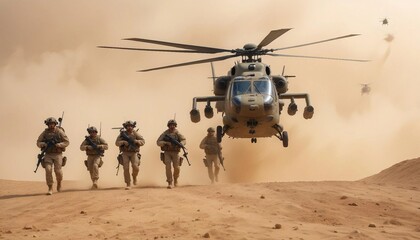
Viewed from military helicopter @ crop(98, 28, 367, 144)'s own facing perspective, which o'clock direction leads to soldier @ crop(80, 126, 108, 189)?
The soldier is roughly at 1 o'clock from the military helicopter.

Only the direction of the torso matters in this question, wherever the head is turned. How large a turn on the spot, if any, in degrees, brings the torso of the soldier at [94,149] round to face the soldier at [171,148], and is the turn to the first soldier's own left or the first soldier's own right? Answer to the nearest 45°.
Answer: approximately 90° to the first soldier's own left

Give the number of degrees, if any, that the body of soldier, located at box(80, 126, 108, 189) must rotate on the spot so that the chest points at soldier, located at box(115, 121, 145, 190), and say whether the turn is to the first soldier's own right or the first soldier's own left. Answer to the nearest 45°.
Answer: approximately 45° to the first soldier's own left

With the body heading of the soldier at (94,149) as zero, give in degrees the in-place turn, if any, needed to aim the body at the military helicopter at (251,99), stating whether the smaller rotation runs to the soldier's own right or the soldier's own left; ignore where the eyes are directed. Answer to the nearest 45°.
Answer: approximately 90° to the soldier's own left

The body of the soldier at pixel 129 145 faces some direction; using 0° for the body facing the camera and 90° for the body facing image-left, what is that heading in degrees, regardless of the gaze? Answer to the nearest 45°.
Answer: approximately 0°
